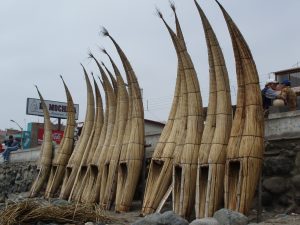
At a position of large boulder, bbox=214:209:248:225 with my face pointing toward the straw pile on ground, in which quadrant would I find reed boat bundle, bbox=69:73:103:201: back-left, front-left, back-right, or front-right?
front-right

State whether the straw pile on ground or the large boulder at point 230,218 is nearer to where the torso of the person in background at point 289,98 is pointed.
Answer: the straw pile on ground

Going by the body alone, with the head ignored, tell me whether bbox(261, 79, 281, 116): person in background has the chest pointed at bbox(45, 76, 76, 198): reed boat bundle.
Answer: no

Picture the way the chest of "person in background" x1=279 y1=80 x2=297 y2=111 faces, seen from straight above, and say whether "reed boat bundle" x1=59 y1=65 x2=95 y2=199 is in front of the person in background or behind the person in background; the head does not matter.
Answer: in front

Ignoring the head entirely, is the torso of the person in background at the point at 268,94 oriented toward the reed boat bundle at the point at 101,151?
no

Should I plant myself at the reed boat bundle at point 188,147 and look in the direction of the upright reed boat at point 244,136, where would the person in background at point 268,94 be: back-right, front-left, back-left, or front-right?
front-left

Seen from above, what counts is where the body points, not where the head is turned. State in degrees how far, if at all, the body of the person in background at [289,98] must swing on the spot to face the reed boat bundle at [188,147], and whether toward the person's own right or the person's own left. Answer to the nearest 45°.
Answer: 0° — they already face it

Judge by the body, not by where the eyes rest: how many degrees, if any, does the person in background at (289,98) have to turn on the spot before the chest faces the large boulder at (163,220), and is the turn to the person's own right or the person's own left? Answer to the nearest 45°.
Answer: approximately 45° to the person's own left

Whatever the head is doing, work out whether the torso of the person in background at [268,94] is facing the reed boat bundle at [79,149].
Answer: no

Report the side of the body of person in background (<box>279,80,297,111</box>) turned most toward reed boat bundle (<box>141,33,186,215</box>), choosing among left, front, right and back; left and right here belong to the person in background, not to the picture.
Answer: front
